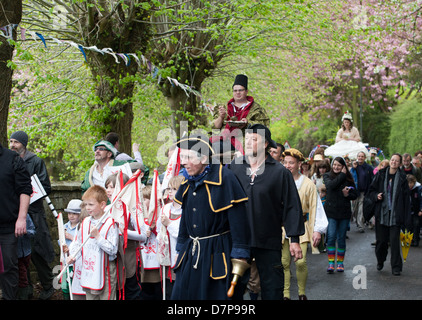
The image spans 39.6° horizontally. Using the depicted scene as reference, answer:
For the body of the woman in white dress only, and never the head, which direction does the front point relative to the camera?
toward the camera

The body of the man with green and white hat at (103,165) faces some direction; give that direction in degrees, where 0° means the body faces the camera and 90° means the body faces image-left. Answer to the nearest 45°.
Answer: approximately 45°

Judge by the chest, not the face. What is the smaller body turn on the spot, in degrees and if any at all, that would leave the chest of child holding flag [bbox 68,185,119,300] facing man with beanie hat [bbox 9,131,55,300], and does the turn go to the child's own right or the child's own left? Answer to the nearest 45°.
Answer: approximately 135° to the child's own right

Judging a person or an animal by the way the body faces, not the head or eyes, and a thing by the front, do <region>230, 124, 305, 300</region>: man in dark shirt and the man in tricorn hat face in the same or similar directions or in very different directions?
same or similar directions

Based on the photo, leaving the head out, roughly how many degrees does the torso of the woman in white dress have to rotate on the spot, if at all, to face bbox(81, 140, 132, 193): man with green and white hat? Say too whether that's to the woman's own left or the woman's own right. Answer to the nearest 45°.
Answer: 0° — they already face them

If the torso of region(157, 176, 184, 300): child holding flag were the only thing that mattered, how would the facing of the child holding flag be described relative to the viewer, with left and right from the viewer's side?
facing the viewer and to the left of the viewer

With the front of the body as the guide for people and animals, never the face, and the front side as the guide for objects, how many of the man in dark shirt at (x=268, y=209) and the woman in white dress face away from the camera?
0

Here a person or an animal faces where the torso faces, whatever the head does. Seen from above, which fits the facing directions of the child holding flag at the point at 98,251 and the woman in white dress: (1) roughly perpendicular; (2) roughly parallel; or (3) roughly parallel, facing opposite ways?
roughly parallel

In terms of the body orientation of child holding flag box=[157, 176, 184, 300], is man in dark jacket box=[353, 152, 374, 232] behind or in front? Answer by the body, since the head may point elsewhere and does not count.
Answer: behind

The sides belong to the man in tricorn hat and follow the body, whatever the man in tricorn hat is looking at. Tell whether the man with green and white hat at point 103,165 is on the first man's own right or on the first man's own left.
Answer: on the first man's own right

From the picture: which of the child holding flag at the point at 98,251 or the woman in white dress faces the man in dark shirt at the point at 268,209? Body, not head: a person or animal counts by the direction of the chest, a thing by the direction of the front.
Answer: the woman in white dress

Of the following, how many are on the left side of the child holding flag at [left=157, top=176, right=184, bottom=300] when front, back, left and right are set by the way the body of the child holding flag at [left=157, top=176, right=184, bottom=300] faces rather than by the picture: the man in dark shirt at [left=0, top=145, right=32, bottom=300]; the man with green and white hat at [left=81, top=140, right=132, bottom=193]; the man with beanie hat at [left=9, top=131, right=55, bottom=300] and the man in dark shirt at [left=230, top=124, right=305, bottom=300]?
1
